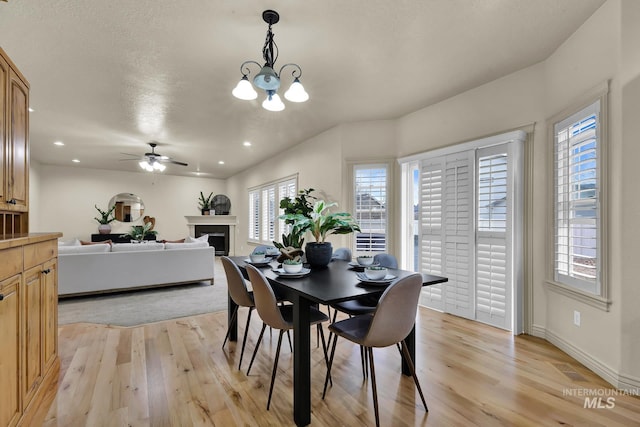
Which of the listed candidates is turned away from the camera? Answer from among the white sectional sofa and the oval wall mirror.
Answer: the white sectional sofa

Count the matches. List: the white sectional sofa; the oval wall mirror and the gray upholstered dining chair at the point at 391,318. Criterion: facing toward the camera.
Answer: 1

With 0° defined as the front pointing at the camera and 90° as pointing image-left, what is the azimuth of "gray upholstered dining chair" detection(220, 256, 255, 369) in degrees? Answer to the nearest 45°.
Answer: approximately 225°

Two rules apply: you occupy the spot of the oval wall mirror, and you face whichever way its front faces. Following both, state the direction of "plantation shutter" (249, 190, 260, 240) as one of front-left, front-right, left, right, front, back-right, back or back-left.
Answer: front-left

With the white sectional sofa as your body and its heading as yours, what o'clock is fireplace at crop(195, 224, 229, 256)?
The fireplace is roughly at 1 o'clock from the white sectional sofa.

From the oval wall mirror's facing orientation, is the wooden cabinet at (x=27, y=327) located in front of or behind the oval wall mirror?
in front

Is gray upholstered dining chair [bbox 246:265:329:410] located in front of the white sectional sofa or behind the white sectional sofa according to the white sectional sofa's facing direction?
behind

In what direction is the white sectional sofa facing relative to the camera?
away from the camera

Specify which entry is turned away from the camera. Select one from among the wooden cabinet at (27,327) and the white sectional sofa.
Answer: the white sectional sofa

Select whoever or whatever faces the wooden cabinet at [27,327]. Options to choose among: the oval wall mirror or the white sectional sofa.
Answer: the oval wall mirror

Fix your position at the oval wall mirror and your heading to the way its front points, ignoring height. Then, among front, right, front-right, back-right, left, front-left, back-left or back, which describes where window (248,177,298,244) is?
front-left

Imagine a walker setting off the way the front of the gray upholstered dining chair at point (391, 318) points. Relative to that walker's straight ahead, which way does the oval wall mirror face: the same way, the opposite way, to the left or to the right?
the opposite way

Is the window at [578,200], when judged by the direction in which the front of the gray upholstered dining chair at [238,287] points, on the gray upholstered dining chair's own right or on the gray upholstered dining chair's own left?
on the gray upholstered dining chair's own right
